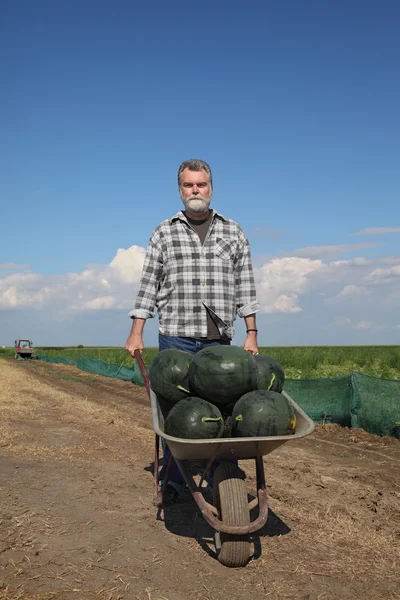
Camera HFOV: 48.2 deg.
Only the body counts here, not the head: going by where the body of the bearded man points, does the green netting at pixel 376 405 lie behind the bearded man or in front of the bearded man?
behind

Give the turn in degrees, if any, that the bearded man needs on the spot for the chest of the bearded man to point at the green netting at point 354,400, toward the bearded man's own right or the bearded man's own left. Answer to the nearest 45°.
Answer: approximately 135° to the bearded man's own left

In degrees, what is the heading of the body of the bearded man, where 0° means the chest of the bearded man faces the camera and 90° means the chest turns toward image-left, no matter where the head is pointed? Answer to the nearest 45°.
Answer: approximately 0°

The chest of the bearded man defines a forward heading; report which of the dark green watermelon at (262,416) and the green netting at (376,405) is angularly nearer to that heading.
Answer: the dark green watermelon

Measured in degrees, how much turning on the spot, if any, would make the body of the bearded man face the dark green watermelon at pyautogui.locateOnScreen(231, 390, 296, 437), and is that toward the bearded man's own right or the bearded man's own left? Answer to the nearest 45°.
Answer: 0° — they already face it

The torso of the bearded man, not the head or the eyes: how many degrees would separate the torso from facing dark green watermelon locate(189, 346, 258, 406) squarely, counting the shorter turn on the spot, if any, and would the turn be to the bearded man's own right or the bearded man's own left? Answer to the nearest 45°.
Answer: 0° — they already face it
